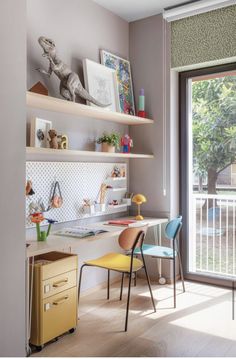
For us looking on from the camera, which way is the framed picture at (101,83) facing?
facing the viewer and to the right of the viewer

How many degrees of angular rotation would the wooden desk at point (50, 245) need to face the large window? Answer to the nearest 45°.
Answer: approximately 90° to its left

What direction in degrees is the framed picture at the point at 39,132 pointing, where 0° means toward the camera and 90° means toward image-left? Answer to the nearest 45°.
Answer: approximately 315°

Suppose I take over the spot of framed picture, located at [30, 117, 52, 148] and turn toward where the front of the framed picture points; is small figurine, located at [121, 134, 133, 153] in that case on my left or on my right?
on my left

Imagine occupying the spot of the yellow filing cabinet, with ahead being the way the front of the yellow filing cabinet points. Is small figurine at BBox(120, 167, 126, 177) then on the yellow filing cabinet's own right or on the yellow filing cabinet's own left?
on the yellow filing cabinet's own left

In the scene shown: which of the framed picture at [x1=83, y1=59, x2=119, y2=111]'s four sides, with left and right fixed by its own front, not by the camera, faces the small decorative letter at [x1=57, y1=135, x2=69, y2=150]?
right
